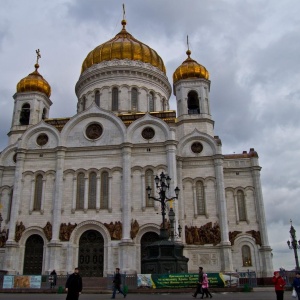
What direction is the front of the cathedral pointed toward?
toward the camera

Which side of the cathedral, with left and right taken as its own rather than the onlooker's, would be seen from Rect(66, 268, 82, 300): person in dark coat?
front
